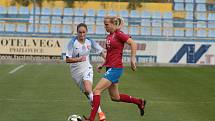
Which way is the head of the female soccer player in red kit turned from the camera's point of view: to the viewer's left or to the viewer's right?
to the viewer's left

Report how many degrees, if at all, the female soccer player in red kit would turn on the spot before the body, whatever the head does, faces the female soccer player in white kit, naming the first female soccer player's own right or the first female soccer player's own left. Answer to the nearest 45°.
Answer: approximately 45° to the first female soccer player's own right

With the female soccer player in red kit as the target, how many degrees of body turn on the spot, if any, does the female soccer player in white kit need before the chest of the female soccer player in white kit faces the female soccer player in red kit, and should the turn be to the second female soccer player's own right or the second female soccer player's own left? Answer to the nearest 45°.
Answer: approximately 45° to the second female soccer player's own left

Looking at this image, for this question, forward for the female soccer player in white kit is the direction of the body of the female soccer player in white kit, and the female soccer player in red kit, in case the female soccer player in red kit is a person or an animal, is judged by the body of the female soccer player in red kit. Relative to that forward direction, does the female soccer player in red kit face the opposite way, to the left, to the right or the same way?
to the right

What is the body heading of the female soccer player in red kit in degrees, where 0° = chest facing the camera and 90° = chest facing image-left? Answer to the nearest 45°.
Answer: approximately 90°

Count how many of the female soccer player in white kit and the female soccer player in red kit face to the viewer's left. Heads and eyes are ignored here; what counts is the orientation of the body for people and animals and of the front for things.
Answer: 1

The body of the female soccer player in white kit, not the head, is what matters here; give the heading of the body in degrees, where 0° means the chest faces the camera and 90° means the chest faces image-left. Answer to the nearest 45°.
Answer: approximately 0°

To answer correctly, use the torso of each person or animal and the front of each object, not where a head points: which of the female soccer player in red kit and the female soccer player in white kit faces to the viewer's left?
the female soccer player in red kit
